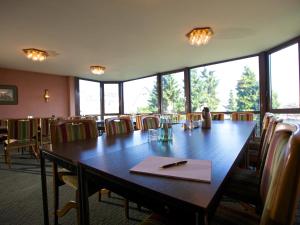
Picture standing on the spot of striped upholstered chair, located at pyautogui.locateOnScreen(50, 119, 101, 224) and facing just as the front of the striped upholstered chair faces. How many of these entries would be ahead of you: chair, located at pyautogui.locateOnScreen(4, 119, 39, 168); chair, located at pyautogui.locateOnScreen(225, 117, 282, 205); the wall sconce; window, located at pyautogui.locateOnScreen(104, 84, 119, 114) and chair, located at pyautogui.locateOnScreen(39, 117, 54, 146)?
1

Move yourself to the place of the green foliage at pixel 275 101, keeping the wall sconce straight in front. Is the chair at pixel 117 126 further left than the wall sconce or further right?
left

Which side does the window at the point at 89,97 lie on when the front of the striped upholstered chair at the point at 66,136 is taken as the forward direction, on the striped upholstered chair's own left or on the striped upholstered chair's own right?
on the striped upholstered chair's own left

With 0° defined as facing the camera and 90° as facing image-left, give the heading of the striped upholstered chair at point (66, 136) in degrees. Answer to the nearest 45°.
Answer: approximately 315°

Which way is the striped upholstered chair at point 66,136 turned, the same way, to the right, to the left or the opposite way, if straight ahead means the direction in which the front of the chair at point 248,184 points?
the opposite way

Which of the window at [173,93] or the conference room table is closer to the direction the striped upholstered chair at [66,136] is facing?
the conference room table

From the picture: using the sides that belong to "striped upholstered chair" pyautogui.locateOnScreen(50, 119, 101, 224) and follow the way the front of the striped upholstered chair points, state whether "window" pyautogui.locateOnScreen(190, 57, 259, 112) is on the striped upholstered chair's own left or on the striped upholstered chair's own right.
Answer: on the striped upholstered chair's own left

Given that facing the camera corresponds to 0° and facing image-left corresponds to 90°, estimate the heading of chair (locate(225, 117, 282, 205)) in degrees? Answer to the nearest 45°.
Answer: approximately 90°

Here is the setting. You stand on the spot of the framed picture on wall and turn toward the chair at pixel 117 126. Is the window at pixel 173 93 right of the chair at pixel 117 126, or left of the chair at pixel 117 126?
left

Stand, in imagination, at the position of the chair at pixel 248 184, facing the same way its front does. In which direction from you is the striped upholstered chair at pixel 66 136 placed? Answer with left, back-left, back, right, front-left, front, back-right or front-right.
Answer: front

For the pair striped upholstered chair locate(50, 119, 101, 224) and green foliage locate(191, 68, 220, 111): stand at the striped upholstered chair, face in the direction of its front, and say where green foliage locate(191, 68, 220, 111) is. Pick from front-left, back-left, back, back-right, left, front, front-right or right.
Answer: left

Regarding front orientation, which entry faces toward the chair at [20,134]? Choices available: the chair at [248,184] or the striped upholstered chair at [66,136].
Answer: the chair at [248,184]

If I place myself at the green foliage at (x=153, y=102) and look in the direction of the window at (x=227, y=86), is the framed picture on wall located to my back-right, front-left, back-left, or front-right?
front-right

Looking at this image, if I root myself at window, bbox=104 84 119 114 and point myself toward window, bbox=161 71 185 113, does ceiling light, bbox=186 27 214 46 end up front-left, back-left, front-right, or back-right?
front-right

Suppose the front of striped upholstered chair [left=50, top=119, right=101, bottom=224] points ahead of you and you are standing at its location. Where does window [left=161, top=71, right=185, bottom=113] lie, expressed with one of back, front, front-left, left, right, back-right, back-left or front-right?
left

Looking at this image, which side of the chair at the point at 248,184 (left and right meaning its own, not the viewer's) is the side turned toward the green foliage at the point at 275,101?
right

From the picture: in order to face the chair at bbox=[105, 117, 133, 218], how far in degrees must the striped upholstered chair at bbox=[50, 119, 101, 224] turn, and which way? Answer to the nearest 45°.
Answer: approximately 90° to its left

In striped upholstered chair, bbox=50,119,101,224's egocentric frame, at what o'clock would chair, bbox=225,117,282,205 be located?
The chair is roughly at 12 o'clock from the striped upholstered chair.

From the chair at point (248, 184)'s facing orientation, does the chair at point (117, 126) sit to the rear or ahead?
ahead
